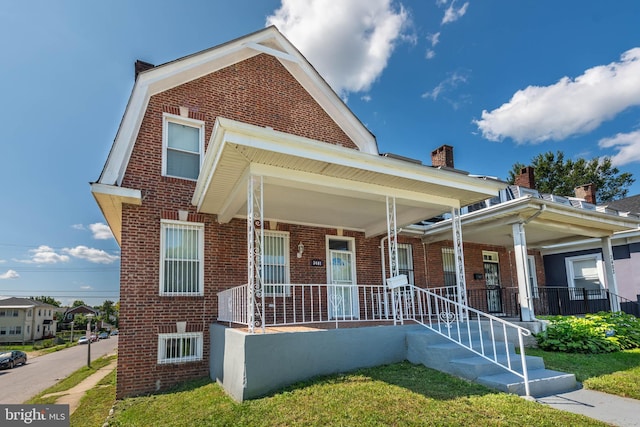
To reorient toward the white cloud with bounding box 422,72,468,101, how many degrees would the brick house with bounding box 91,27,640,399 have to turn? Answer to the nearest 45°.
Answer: approximately 90° to its left

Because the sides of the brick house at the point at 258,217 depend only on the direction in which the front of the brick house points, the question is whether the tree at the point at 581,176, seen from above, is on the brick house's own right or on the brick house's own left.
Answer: on the brick house's own left

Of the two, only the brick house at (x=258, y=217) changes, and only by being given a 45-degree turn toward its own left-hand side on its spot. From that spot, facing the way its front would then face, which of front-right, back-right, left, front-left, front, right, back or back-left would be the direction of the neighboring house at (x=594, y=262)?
front-left

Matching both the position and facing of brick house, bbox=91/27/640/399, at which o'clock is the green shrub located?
The green shrub is roughly at 10 o'clock from the brick house.

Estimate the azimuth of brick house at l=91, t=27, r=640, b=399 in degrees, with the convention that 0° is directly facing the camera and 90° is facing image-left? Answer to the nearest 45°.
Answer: approximately 315°

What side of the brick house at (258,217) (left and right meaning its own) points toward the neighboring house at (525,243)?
left
